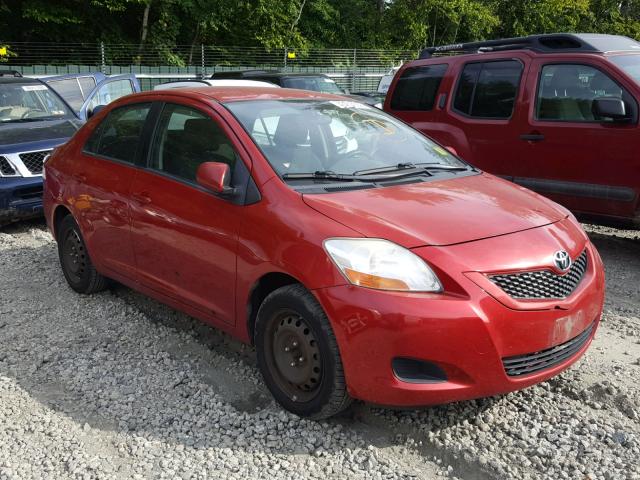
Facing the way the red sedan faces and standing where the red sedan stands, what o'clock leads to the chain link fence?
The chain link fence is roughly at 7 o'clock from the red sedan.

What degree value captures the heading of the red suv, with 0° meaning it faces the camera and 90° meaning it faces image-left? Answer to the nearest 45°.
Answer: approximately 315°

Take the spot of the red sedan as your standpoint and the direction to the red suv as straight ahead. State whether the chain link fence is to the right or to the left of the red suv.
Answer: left

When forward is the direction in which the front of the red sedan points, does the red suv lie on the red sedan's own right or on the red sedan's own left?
on the red sedan's own left

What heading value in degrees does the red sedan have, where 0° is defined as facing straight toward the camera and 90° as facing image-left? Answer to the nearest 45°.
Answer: approximately 315°
